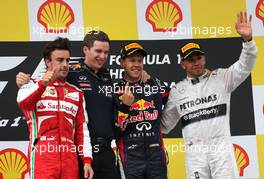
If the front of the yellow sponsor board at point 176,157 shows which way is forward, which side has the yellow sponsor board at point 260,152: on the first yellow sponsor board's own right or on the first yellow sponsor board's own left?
on the first yellow sponsor board's own left

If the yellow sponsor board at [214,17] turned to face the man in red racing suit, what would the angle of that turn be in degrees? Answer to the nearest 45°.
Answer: approximately 45° to its right

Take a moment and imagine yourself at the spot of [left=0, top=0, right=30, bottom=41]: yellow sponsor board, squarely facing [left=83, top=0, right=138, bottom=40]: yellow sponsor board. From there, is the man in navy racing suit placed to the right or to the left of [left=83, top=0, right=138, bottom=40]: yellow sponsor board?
right

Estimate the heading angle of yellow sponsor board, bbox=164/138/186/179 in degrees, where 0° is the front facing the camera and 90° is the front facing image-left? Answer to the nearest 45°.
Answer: approximately 0°

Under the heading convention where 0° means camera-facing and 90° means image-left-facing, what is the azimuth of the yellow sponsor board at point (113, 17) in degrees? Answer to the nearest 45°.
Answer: approximately 0°

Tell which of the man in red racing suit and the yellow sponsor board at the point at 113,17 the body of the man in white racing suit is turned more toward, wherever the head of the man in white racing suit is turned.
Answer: the man in red racing suit
